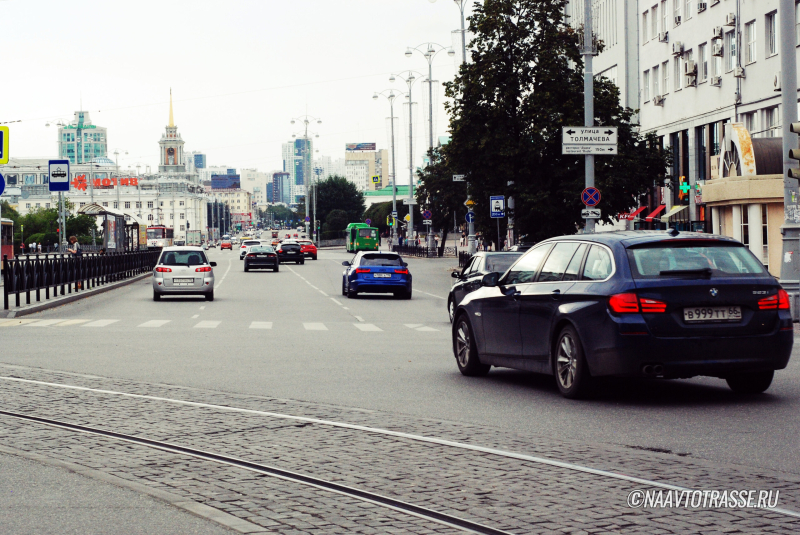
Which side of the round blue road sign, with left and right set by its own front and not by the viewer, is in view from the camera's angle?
front

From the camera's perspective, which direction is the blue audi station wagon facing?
away from the camera

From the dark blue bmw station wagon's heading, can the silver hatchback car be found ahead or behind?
ahead

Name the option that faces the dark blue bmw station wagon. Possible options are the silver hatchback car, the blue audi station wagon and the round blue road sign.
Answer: the round blue road sign

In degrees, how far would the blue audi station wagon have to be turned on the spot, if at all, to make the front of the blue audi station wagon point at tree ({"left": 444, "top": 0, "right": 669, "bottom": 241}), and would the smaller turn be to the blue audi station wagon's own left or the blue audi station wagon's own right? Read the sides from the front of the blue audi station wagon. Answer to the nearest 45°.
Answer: approximately 45° to the blue audi station wagon's own right

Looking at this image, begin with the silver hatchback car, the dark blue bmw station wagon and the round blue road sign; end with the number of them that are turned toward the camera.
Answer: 1

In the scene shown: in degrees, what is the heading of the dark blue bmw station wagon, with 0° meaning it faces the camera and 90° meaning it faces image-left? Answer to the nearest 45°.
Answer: approximately 135°

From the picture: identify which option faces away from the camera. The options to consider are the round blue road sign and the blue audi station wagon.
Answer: the blue audi station wagon

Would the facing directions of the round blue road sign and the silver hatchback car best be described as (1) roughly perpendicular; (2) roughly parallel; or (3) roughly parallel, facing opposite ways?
roughly parallel, facing opposite ways

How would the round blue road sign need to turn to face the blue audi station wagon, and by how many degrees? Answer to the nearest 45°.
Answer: approximately 135° to its right

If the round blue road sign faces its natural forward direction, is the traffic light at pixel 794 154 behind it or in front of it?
in front

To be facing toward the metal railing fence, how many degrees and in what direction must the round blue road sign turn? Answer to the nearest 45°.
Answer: approximately 90° to its right

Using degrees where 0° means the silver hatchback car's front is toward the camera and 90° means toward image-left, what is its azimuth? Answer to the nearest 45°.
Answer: approximately 180°

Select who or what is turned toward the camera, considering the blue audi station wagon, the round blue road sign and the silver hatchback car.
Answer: the round blue road sign

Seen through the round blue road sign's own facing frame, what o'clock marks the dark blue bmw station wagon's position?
The dark blue bmw station wagon is roughly at 12 o'clock from the round blue road sign.
